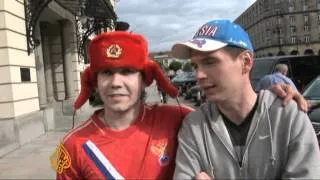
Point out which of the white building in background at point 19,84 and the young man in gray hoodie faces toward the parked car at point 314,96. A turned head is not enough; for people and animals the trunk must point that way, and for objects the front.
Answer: the white building in background

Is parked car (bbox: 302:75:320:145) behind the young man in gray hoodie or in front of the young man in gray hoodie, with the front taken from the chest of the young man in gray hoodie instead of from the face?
behind

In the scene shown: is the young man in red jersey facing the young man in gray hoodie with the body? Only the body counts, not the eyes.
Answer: no

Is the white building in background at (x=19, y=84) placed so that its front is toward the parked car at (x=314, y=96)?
yes

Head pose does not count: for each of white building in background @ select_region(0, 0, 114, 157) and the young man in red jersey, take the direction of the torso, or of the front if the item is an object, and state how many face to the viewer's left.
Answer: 0

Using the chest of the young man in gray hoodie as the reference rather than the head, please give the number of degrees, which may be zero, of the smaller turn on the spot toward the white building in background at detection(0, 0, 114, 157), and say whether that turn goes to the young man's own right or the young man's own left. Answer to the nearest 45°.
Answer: approximately 90° to the young man's own right

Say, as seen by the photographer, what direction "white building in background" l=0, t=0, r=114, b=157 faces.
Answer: facing the viewer and to the right of the viewer

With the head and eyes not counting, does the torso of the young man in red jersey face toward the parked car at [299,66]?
no

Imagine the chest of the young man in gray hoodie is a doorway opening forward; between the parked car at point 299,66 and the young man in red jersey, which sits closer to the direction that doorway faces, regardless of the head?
the young man in red jersey

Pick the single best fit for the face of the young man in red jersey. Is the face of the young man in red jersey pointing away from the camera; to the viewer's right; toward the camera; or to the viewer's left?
toward the camera

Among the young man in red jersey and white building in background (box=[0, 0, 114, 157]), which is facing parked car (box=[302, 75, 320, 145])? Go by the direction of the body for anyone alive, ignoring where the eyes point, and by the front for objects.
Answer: the white building in background

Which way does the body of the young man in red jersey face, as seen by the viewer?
toward the camera

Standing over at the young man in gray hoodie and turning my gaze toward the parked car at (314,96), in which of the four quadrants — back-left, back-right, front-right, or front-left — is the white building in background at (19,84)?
front-left

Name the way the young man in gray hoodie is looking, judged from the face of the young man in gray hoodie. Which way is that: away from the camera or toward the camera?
toward the camera

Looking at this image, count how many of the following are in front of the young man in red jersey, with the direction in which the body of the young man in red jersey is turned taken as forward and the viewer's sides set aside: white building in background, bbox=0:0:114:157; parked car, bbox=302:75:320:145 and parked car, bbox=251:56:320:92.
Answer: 0

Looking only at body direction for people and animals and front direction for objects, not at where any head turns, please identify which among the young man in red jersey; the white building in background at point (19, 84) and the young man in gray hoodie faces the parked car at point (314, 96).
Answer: the white building in background

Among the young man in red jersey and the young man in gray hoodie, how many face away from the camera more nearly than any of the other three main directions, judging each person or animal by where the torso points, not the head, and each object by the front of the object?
0
